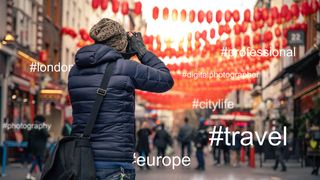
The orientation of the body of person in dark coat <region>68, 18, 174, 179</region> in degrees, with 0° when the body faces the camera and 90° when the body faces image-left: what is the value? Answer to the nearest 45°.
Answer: approximately 225°

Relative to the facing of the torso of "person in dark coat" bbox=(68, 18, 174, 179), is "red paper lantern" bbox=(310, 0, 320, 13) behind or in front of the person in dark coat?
in front

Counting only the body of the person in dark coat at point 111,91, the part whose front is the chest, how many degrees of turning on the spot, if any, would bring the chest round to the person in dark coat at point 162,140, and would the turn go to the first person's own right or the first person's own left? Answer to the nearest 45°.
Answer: approximately 45° to the first person's own left

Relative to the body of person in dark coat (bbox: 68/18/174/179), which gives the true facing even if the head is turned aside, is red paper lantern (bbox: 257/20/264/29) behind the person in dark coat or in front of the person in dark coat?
in front

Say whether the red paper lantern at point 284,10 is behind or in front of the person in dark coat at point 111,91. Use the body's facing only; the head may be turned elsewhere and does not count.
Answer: in front
